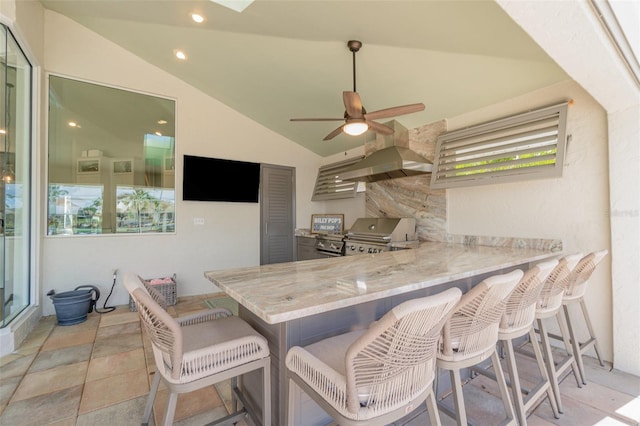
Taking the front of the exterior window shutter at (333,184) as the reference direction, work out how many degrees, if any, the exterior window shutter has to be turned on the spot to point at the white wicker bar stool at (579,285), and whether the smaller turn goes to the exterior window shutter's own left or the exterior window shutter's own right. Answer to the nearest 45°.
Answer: approximately 90° to the exterior window shutter's own left

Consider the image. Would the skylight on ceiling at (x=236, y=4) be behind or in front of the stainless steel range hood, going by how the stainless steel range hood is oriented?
in front

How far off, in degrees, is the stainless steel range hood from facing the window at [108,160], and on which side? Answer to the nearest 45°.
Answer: approximately 45° to its right

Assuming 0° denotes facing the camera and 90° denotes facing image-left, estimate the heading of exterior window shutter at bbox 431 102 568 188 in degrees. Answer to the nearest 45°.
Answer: approximately 45°

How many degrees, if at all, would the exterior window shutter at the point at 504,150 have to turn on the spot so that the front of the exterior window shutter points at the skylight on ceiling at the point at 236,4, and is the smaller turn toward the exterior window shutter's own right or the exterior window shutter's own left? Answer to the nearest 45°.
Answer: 0° — it already faces it

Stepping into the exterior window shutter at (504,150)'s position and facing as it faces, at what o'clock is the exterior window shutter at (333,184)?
the exterior window shutter at (333,184) is roughly at 2 o'clock from the exterior window shutter at (504,150).

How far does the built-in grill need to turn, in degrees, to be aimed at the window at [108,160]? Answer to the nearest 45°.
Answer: approximately 45° to its right

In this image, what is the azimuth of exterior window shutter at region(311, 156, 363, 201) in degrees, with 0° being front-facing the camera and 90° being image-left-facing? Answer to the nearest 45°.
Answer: approximately 45°

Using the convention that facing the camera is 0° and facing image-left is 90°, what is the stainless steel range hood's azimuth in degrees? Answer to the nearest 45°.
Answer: approximately 45°

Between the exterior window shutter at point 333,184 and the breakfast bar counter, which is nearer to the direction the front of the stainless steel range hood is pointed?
the breakfast bar counter
